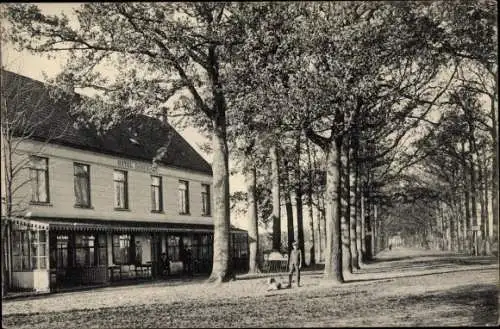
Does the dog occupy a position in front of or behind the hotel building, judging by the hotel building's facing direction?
in front

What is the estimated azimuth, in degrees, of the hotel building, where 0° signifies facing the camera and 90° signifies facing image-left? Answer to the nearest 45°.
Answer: approximately 315°
